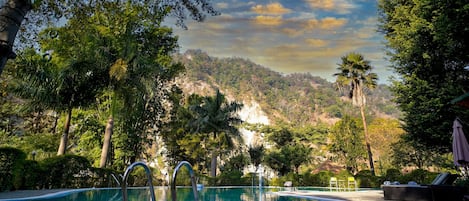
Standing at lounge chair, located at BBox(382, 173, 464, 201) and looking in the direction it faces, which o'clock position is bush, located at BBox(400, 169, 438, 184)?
The bush is roughly at 3 o'clock from the lounge chair.

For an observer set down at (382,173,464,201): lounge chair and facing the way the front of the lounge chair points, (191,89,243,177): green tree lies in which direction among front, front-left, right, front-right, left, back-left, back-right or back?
front-right

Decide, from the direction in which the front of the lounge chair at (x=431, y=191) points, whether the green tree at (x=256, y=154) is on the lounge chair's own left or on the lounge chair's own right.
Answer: on the lounge chair's own right

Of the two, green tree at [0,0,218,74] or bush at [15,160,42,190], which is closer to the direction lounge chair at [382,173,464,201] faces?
the bush

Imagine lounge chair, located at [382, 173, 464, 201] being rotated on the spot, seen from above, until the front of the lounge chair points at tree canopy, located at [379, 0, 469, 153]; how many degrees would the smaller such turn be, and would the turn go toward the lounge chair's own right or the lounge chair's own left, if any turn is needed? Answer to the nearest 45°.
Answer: approximately 90° to the lounge chair's own right

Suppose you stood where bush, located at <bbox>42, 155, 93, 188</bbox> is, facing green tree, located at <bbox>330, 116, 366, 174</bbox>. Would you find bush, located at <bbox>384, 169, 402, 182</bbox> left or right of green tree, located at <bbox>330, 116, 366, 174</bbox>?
right

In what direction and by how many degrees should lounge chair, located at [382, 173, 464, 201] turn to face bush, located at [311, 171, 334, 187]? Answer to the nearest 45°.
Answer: approximately 45° to its right

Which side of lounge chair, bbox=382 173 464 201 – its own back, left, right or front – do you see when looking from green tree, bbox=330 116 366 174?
right

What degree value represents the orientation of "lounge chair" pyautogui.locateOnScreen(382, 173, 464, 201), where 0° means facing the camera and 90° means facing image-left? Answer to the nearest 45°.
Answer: approximately 90°

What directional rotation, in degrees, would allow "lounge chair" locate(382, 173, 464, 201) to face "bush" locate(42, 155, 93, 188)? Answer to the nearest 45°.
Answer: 0° — it already faces it

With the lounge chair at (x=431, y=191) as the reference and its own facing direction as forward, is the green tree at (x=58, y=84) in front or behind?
in front
